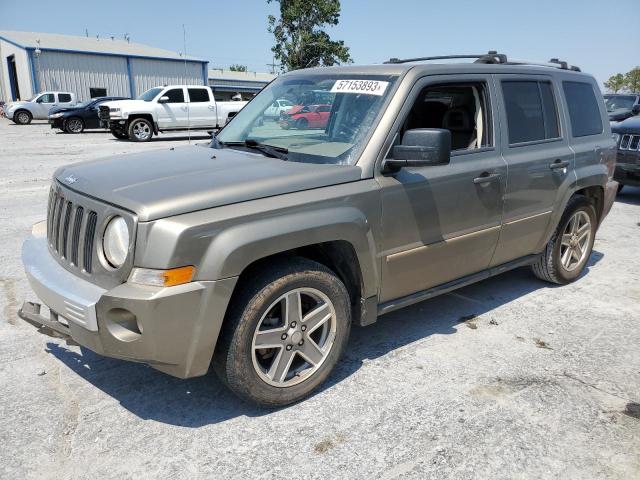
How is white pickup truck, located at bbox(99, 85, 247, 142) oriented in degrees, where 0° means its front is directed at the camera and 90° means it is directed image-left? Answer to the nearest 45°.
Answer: approximately 45°

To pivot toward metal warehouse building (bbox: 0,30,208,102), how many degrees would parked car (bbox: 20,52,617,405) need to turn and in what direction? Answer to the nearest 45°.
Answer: approximately 90° to its right

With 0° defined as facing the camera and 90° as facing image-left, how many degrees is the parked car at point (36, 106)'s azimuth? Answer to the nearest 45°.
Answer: approximately 90°

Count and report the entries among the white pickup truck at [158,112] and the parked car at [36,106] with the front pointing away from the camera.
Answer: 0

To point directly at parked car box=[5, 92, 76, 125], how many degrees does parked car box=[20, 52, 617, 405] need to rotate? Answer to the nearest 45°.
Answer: approximately 90° to its right

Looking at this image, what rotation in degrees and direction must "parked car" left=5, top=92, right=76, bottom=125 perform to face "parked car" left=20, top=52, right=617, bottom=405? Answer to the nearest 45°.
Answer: approximately 90° to its left

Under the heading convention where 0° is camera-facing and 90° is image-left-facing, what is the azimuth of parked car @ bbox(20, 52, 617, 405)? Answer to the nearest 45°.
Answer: approximately 45°
